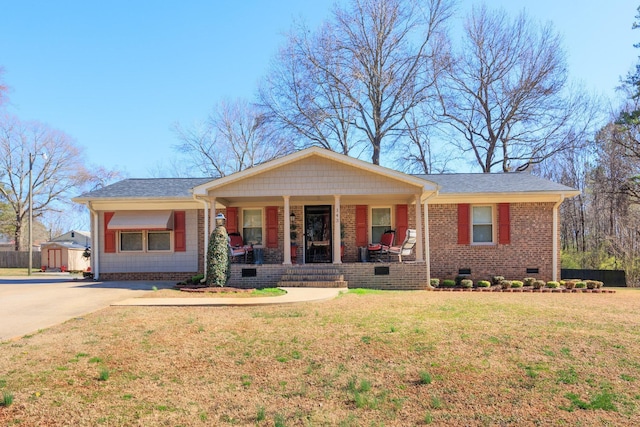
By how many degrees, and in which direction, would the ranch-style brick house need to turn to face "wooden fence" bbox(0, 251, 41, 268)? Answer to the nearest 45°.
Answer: approximately 135° to its right

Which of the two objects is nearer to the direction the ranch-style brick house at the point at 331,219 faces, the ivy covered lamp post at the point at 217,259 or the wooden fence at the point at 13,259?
the ivy covered lamp post

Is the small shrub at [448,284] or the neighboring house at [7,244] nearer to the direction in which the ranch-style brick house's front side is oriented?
the small shrub

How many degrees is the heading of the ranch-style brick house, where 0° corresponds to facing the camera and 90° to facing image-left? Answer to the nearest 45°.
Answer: approximately 0°
